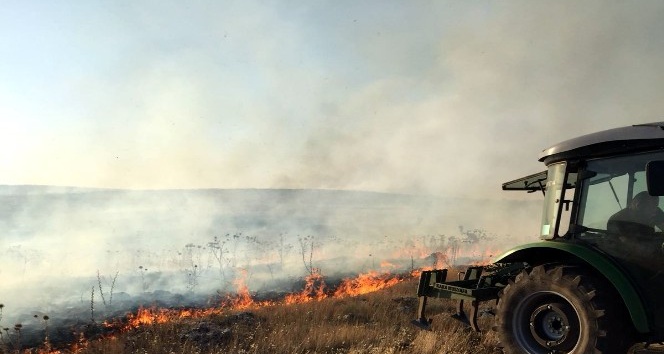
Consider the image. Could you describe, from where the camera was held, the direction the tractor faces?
facing the viewer and to the right of the viewer
